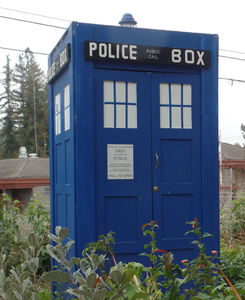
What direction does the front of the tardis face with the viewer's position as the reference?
facing the viewer
